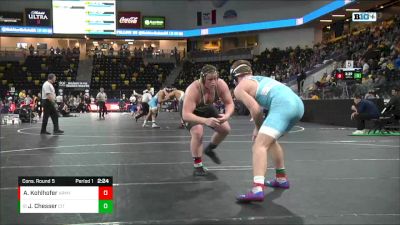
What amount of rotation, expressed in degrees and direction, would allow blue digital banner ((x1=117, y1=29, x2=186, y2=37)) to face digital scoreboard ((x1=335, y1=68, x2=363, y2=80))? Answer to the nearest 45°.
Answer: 0° — it already faces it

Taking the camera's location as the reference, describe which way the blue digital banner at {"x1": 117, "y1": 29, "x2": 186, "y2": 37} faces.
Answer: facing the viewer

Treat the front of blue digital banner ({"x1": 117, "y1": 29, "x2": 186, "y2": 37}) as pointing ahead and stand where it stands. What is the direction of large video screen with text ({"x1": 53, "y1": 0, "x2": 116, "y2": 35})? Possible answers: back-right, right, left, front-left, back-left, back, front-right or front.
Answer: front-right

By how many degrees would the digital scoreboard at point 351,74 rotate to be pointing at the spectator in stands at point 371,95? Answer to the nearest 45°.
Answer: approximately 90° to its left

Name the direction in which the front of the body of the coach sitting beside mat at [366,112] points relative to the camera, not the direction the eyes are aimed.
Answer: to the viewer's left

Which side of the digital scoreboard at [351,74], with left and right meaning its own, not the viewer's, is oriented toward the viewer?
front

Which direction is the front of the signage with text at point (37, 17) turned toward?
toward the camera

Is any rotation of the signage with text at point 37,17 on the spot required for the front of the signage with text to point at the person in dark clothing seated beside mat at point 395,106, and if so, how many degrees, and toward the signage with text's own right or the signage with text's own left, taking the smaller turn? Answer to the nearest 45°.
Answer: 0° — it already faces them

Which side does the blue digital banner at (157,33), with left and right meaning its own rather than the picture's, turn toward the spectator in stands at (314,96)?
front

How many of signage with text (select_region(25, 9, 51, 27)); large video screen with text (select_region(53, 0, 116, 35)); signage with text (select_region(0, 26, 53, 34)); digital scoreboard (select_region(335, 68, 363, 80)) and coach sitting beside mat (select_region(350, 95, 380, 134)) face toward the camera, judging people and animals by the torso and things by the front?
4
